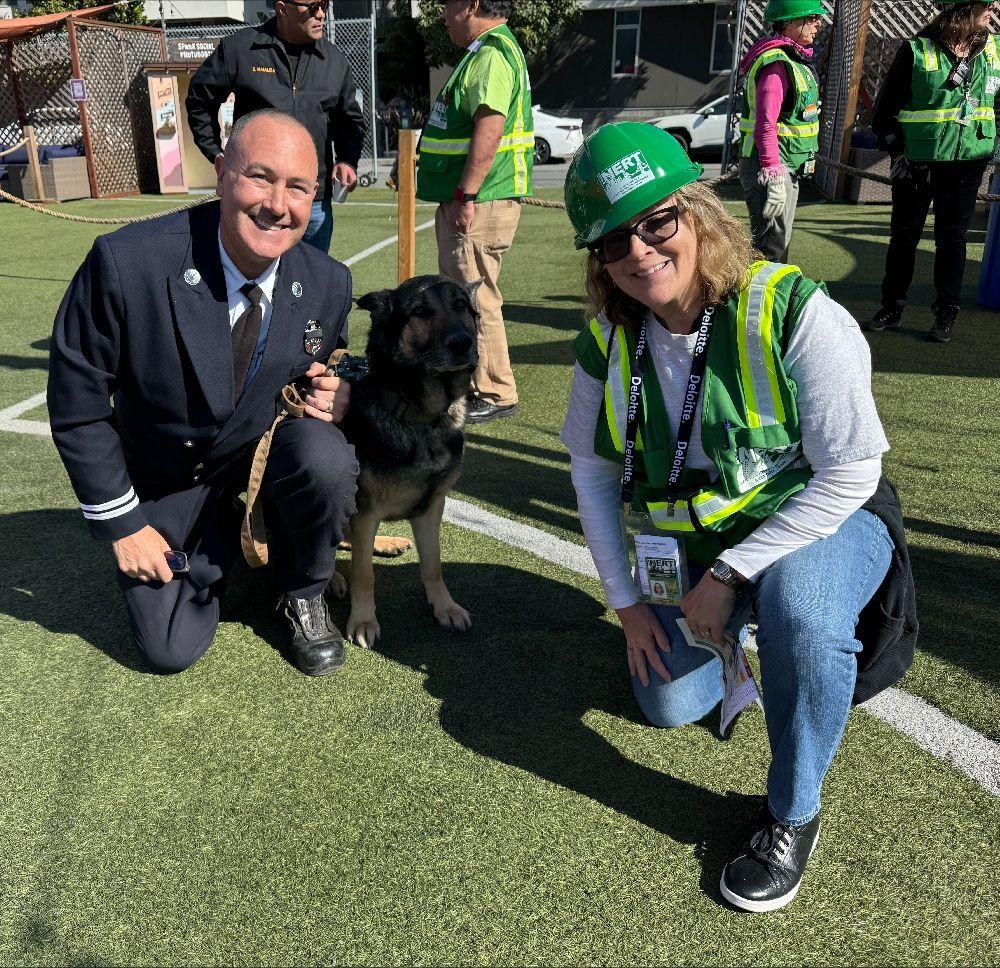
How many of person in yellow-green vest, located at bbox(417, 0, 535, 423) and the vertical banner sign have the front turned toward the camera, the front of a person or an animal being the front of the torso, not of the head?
1

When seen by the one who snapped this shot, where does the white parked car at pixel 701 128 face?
facing to the left of the viewer

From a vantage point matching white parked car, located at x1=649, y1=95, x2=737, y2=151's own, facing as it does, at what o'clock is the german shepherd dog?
The german shepherd dog is roughly at 9 o'clock from the white parked car.

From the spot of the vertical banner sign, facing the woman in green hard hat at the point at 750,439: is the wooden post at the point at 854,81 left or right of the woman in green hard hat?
left

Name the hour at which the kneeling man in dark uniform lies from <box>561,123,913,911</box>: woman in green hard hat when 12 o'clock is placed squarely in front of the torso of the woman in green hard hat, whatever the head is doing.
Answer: The kneeling man in dark uniform is roughly at 2 o'clock from the woman in green hard hat.

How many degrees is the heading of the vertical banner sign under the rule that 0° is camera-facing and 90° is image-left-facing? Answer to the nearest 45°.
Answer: approximately 0°

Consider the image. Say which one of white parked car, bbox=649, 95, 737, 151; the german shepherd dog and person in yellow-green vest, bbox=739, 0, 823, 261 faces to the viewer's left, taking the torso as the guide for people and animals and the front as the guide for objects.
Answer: the white parked car
